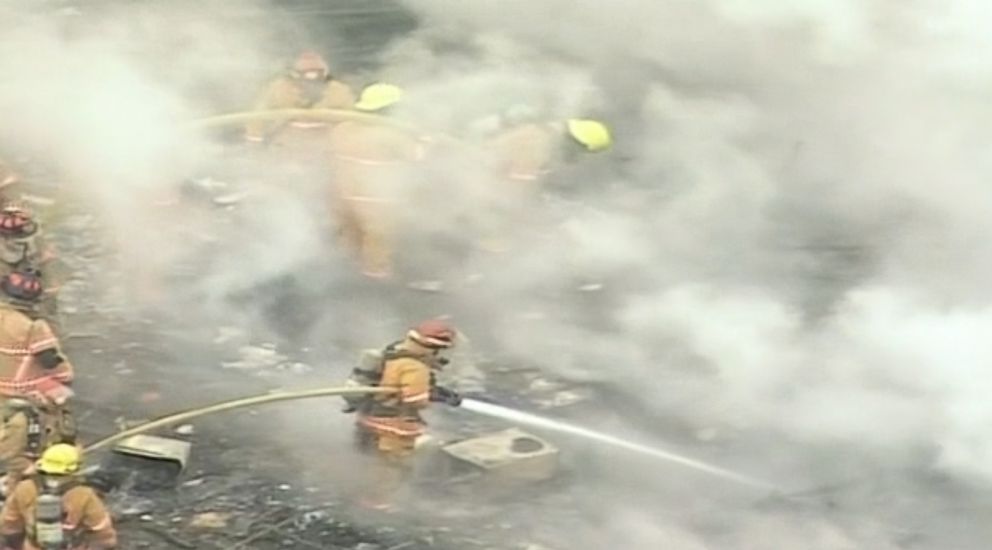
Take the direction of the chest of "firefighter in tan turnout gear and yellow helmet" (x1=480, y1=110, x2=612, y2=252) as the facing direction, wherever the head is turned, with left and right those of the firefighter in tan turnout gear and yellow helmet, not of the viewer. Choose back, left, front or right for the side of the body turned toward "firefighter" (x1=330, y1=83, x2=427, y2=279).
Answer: back

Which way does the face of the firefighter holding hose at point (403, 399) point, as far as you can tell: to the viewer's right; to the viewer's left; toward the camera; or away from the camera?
to the viewer's right

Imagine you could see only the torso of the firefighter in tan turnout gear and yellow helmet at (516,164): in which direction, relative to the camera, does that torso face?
to the viewer's right

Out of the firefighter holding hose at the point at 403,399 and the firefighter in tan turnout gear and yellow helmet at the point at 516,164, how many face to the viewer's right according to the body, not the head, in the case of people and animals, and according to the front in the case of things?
2

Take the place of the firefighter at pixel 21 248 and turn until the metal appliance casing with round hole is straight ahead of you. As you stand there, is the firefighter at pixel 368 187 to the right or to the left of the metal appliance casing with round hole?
left

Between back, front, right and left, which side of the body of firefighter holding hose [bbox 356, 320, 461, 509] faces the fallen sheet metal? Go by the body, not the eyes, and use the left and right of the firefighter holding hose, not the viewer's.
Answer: back

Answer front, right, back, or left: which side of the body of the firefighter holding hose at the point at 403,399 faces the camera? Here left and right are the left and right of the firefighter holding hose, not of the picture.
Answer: right

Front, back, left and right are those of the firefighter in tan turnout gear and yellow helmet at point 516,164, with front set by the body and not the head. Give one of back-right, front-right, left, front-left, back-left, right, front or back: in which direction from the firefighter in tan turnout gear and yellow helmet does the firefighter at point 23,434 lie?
back-right

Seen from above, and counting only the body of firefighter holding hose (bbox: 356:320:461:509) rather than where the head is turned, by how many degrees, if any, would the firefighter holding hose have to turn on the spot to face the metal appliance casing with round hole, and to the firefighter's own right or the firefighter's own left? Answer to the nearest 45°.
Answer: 0° — they already face it
